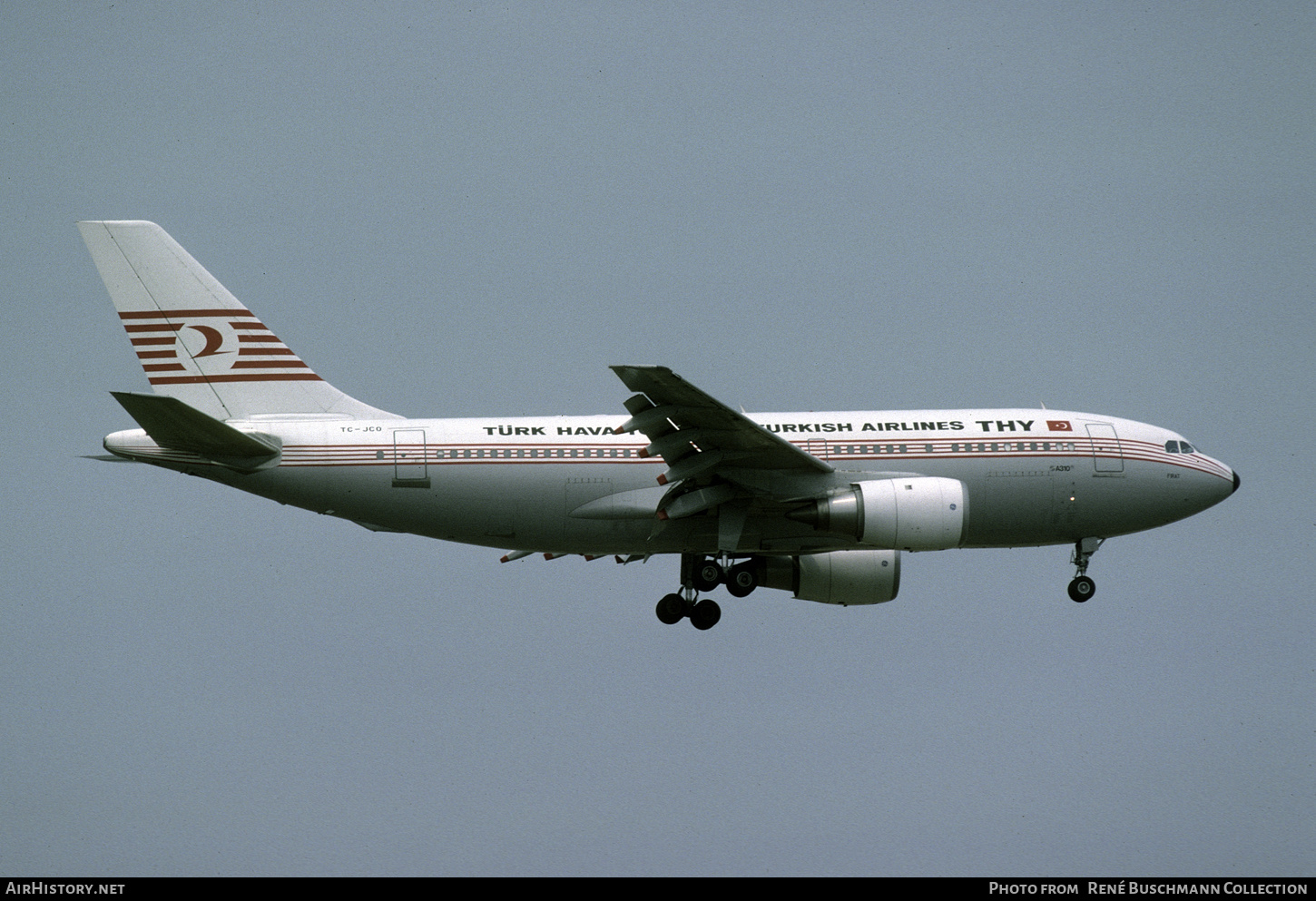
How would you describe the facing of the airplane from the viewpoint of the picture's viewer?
facing to the right of the viewer
